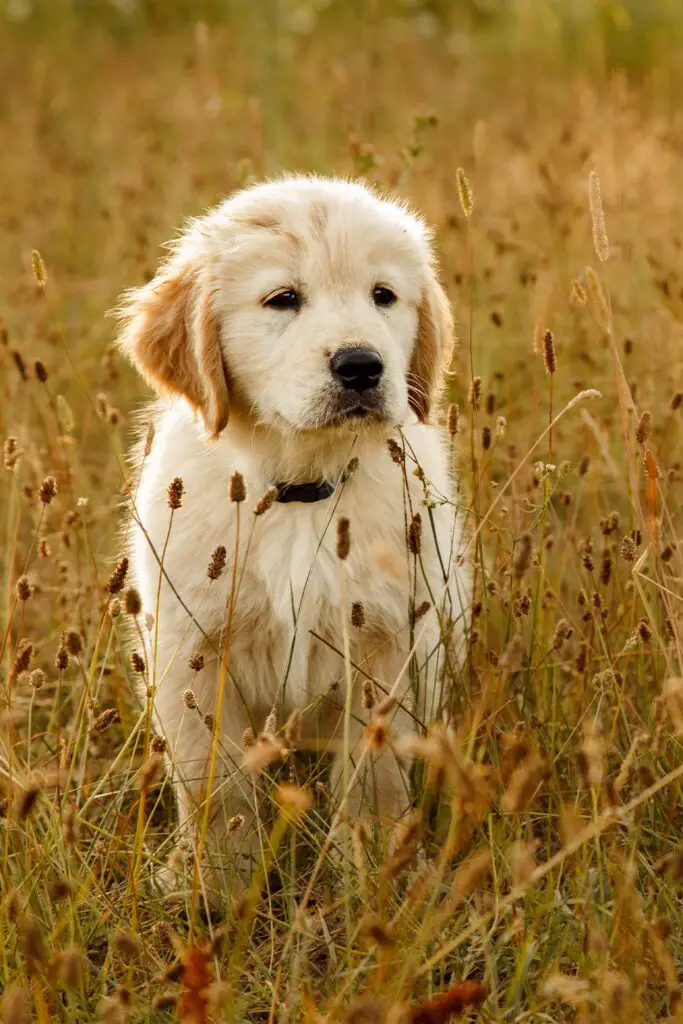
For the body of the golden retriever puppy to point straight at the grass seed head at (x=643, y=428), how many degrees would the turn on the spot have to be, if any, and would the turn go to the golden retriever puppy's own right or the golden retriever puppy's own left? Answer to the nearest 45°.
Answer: approximately 45° to the golden retriever puppy's own left

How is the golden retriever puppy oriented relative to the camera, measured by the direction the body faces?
toward the camera

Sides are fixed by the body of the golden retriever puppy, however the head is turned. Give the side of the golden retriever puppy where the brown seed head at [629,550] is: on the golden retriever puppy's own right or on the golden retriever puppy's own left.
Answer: on the golden retriever puppy's own left

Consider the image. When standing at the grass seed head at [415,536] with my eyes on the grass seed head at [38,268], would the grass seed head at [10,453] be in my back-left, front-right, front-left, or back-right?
front-left

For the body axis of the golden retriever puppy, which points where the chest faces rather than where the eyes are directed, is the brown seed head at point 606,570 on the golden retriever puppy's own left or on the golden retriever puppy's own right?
on the golden retriever puppy's own left

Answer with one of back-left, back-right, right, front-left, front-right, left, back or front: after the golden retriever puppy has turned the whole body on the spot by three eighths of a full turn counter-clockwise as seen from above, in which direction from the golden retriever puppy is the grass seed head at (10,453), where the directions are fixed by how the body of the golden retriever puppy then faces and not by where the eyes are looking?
back
